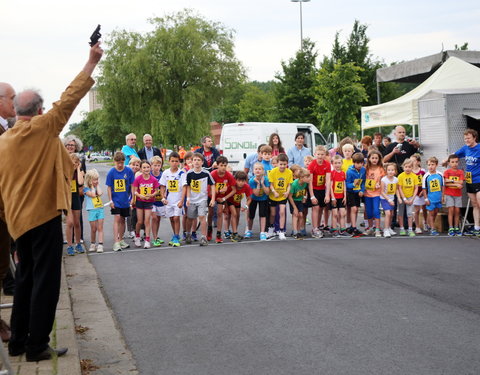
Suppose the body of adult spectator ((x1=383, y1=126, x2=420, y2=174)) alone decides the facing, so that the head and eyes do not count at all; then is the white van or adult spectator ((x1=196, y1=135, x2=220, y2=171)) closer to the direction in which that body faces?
the adult spectator

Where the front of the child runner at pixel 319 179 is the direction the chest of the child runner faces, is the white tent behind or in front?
behind

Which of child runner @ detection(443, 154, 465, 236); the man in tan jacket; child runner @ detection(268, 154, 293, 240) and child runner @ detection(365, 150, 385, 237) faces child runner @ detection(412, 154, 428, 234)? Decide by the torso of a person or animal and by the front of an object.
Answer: the man in tan jacket

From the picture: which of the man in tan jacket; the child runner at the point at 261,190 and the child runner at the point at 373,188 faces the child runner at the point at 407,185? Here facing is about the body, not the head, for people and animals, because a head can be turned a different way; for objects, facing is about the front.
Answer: the man in tan jacket

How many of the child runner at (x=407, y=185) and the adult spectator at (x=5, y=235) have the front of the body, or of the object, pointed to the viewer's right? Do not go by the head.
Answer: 1

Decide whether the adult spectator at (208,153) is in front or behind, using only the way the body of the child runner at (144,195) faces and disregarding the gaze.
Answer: behind
